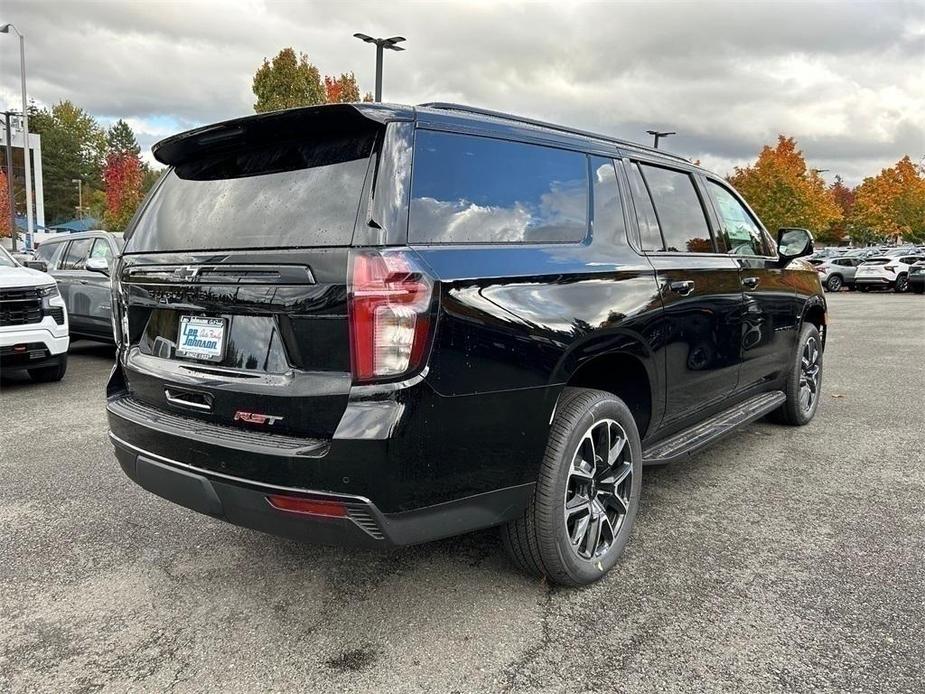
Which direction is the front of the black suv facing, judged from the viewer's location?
facing away from the viewer and to the right of the viewer

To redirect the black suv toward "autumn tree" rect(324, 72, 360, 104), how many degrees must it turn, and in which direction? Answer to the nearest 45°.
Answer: approximately 45° to its left

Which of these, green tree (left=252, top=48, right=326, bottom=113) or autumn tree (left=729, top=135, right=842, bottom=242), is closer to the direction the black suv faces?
the autumn tree

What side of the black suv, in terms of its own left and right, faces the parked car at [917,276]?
front

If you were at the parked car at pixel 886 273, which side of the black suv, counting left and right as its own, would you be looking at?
front

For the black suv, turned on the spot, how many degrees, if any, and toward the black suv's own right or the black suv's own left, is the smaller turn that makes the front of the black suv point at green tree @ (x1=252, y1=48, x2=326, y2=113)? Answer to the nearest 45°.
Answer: approximately 45° to the black suv's own left

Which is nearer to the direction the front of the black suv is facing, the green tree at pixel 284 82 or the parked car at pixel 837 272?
the parked car

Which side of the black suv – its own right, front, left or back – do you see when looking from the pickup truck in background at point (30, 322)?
left

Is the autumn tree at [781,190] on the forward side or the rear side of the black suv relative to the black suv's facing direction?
on the forward side

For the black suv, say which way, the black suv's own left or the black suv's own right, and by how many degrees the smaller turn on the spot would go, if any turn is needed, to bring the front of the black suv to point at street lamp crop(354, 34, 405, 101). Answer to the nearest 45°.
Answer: approximately 45° to the black suv's own left

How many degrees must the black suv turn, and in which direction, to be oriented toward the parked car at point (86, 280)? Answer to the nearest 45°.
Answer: approximately 90° to its left

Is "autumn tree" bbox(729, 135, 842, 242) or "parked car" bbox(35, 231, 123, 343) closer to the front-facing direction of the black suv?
the autumn tree
